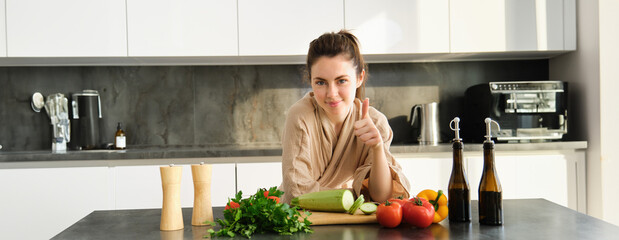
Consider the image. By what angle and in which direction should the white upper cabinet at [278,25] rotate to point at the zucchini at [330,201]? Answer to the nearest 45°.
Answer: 0° — it already faces it

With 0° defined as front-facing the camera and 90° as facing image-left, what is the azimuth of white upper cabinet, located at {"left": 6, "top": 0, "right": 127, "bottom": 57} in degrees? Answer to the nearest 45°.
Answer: approximately 0°

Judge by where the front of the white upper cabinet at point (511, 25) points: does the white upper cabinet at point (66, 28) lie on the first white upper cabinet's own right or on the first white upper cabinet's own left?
on the first white upper cabinet's own right

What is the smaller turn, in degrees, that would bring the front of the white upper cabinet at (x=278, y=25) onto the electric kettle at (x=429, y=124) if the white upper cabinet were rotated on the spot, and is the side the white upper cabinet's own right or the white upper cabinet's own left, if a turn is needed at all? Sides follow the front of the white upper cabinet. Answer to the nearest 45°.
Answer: approximately 90° to the white upper cabinet's own left

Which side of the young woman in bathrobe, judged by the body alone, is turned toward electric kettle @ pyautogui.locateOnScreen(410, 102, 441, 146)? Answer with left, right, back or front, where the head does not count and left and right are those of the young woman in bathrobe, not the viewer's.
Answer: back

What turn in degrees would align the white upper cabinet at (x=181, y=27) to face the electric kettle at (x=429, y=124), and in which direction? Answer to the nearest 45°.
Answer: approximately 90° to its left
